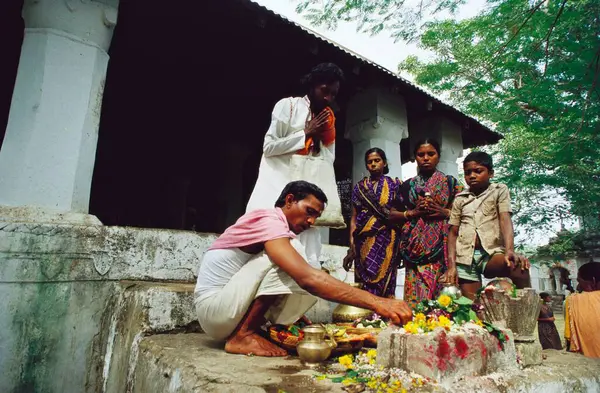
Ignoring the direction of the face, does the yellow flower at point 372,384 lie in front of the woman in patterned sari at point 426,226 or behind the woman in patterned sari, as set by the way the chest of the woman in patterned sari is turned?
in front

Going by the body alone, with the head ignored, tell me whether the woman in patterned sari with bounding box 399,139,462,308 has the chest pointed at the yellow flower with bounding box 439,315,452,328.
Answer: yes

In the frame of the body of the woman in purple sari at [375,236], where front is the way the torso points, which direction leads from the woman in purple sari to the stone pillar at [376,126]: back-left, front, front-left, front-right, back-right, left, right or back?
back

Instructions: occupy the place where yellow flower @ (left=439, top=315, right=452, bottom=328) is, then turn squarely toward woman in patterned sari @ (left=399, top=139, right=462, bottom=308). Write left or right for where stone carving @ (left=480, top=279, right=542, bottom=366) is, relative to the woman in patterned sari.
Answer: right

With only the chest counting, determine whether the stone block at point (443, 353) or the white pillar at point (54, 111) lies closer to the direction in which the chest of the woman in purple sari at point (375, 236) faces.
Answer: the stone block

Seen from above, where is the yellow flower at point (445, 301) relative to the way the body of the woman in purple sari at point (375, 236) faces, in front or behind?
in front

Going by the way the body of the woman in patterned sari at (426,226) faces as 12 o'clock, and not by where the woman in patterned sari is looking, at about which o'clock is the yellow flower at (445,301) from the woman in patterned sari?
The yellow flower is roughly at 12 o'clock from the woman in patterned sari.
